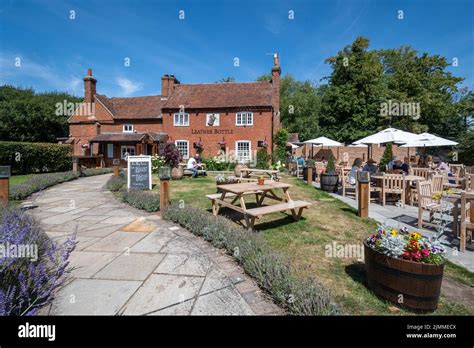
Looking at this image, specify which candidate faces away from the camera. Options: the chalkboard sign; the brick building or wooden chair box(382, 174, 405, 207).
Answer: the wooden chair

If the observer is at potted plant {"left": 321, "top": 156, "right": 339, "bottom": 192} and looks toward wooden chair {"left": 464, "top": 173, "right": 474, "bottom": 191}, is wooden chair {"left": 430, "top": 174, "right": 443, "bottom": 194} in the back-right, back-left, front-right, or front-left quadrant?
front-right

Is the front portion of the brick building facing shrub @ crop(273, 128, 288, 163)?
no

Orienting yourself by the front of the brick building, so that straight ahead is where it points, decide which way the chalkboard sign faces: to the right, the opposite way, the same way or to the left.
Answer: the same way

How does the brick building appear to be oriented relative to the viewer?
toward the camera

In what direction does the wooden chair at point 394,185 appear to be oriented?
away from the camera

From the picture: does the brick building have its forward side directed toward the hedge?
no

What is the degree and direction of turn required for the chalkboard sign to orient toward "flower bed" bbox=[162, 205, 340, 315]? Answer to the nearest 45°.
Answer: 0° — it already faces it

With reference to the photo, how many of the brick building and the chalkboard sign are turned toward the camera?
2

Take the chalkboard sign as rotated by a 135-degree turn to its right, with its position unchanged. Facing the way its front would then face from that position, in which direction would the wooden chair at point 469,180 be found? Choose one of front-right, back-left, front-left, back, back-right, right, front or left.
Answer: back
